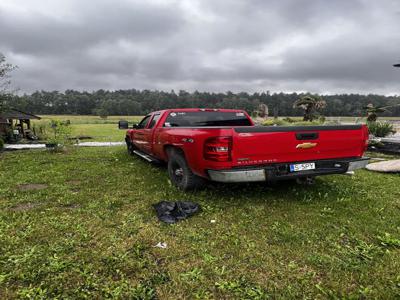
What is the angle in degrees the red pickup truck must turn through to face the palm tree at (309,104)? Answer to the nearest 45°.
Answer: approximately 45° to its right

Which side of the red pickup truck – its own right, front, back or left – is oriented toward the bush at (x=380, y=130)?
right

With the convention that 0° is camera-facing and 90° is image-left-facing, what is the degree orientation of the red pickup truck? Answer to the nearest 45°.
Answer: approximately 135°

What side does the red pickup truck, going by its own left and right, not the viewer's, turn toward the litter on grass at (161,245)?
back
